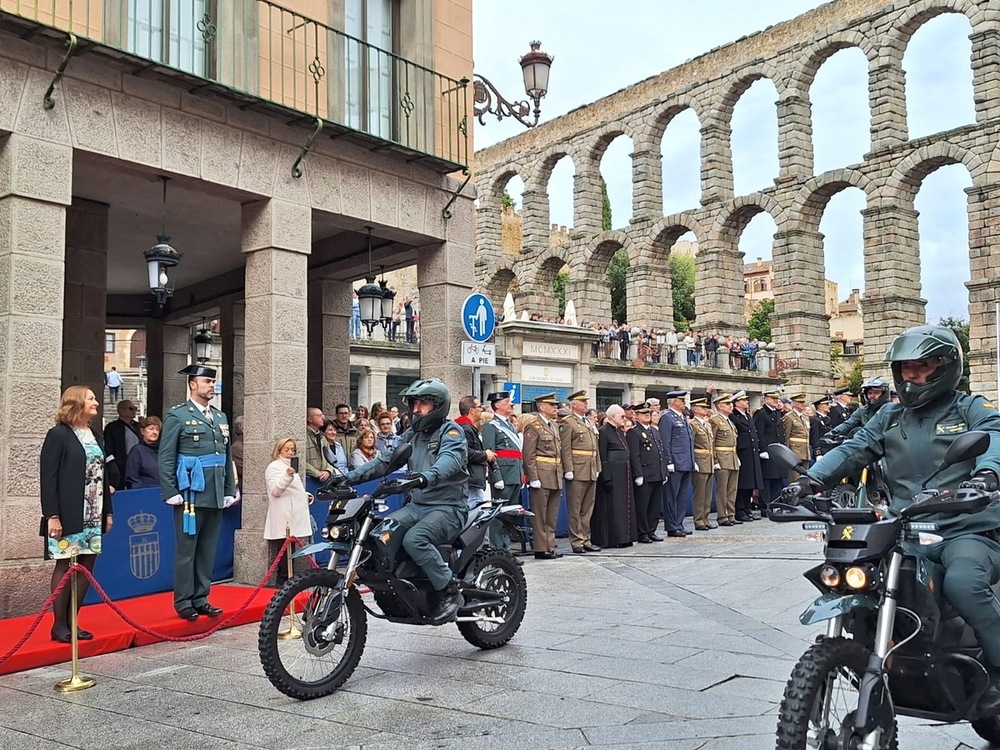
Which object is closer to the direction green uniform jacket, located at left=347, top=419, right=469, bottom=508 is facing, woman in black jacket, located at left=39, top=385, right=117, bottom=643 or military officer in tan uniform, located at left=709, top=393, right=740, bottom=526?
the woman in black jacket

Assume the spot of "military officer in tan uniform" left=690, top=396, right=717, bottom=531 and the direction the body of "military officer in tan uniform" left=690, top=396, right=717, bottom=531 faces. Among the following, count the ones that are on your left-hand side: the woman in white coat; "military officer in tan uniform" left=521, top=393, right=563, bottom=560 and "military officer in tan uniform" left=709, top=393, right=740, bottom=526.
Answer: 1

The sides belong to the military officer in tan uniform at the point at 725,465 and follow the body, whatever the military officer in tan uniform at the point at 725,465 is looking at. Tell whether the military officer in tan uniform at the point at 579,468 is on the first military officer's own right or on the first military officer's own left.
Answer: on the first military officer's own right

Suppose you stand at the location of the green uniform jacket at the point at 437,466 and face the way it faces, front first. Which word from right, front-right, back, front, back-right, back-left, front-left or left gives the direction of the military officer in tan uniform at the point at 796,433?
back

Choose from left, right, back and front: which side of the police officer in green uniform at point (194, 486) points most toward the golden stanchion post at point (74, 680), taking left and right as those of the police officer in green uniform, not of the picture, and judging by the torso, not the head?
right

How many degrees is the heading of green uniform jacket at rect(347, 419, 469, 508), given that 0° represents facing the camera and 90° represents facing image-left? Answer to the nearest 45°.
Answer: approximately 45°

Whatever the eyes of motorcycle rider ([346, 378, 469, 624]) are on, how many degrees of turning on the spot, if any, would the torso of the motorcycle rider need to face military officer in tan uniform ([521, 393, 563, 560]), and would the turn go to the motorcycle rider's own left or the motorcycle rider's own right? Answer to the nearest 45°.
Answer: approximately 135° to the motorcycle rider's own right

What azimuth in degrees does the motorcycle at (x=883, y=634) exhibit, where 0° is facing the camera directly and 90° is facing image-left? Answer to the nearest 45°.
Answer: approximately 45°

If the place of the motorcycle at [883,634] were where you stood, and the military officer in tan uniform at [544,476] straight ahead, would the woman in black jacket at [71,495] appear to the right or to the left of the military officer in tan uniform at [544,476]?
left

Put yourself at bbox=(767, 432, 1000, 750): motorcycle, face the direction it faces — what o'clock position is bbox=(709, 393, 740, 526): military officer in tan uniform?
The military officer in tan uniform is roughly at 4 o'clock from the motorcycle.
